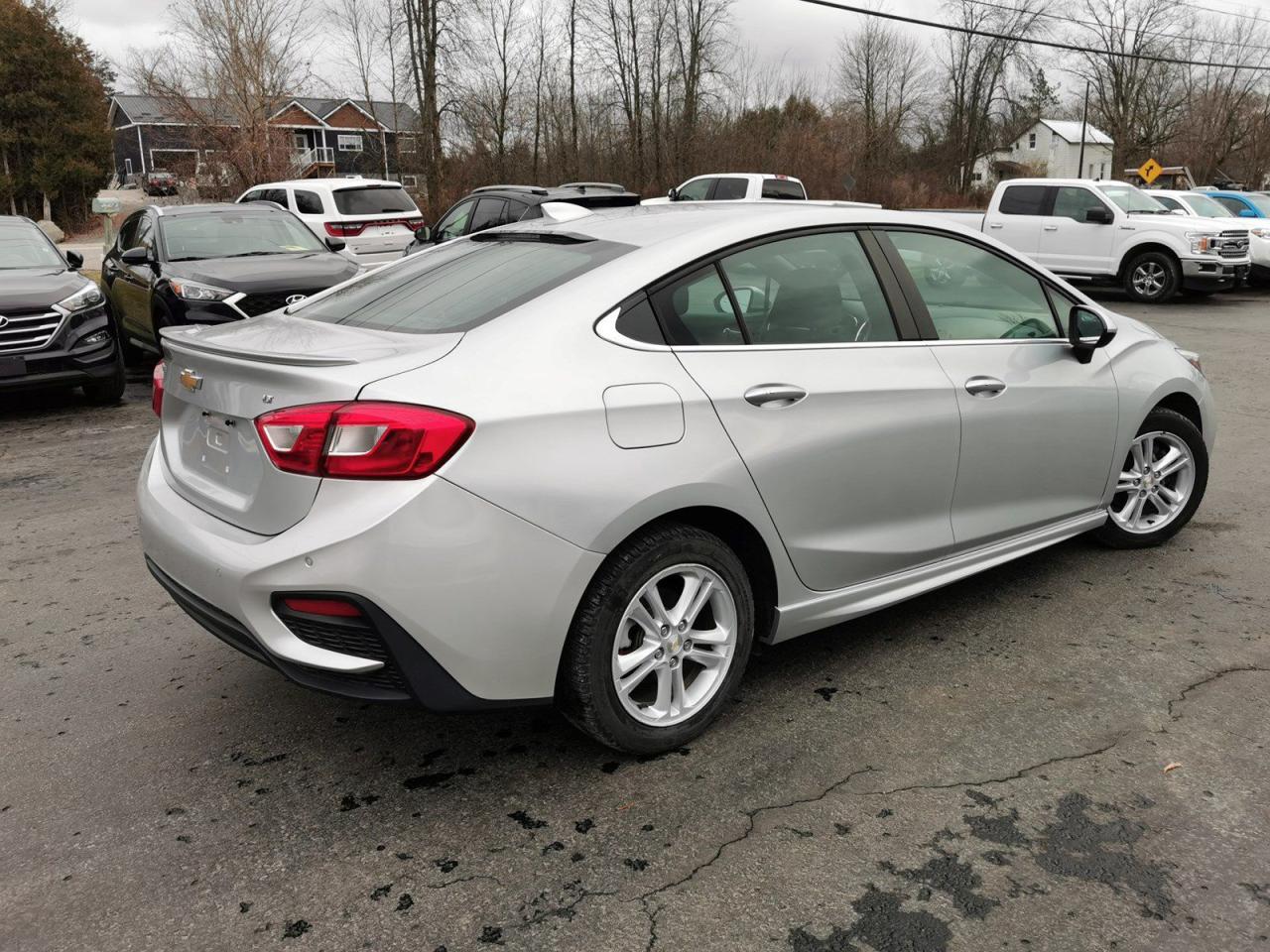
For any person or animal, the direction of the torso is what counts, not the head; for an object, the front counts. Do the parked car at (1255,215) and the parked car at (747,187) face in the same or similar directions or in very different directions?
very different directions

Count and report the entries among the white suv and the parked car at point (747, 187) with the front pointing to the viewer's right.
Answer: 0

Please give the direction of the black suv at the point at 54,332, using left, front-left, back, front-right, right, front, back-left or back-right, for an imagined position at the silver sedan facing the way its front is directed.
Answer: left

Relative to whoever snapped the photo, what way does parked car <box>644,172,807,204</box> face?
facing away from the viewer and to the left of the viewer

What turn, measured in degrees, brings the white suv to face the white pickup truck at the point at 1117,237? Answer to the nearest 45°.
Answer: approximately 135° to its right

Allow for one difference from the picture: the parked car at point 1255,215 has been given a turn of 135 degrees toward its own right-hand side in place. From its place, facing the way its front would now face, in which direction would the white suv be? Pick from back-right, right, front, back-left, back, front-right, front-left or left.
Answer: front-left

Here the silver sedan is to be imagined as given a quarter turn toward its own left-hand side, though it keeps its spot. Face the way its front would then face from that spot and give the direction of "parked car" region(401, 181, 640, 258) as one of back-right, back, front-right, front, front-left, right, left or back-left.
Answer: front-right

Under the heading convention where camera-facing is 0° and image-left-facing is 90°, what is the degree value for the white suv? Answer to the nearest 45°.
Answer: approximately 135°

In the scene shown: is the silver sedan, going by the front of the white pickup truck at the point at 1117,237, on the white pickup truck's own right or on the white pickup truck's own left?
on the white pickup truck's own right

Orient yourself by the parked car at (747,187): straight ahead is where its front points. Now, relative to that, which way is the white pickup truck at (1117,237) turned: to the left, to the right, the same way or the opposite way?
the opposite way

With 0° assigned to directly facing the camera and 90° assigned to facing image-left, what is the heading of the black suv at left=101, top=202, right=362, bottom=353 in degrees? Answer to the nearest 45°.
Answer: approximately 315°

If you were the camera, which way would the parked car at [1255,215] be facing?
facing the viewer and to the right of the viewer
